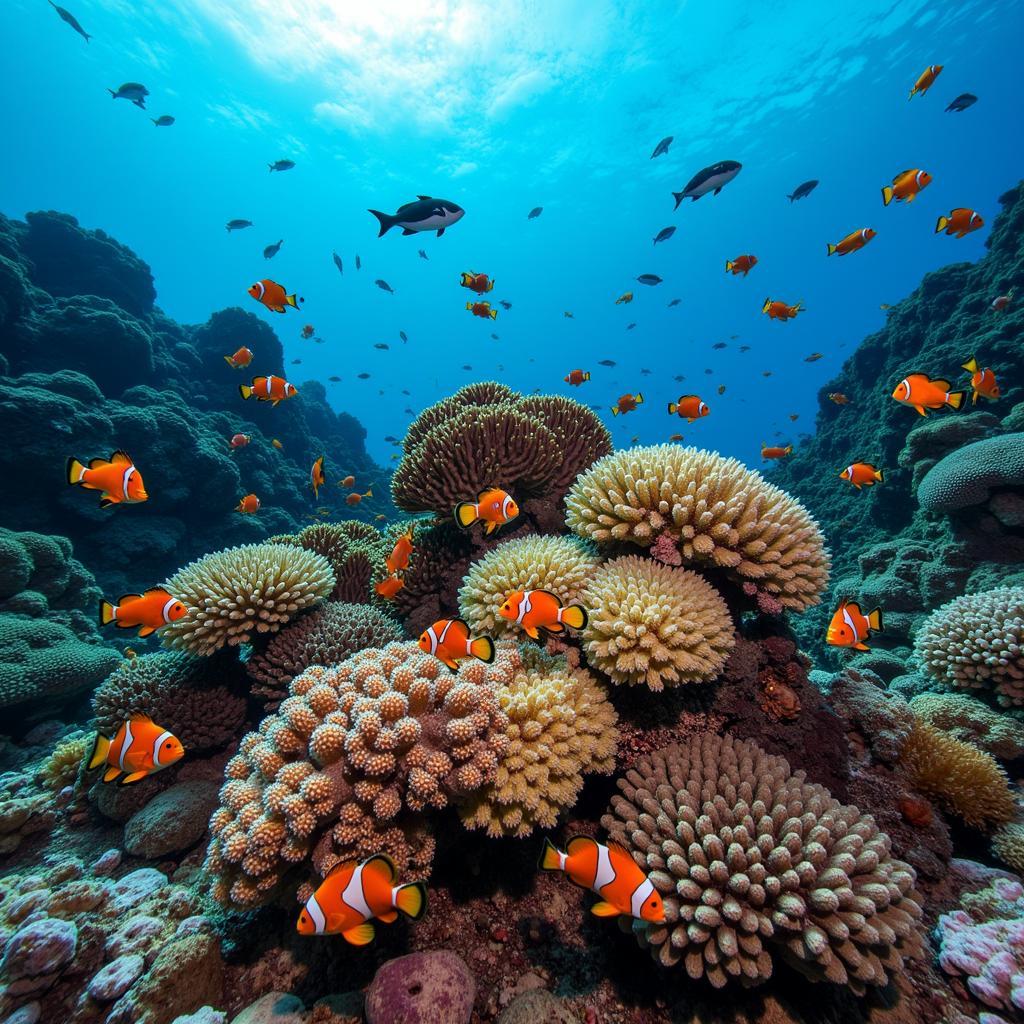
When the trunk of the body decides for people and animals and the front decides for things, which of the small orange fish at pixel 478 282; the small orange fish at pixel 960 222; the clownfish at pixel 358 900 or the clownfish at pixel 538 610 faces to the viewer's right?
the small orange fish at pixel 960 222

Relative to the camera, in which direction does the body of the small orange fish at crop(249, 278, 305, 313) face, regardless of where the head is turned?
to the viewer's left

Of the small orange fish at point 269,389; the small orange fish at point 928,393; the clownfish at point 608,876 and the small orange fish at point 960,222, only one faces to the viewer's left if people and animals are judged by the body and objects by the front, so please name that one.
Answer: the small orange fish at point 928,393

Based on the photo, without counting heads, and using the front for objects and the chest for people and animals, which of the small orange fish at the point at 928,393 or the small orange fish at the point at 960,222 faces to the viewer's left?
the small orange fish at the point at 928,393

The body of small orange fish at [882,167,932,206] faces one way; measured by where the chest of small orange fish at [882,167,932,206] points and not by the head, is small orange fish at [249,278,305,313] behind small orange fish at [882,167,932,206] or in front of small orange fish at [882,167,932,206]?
behind

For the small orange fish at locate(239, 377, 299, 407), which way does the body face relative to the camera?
to the viewer's right

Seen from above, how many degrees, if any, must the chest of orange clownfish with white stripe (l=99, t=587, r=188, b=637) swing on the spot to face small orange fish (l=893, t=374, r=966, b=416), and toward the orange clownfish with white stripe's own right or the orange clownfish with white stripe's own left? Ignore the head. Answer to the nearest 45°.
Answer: approximately 45° to the orange clownfish with white stripe's own right

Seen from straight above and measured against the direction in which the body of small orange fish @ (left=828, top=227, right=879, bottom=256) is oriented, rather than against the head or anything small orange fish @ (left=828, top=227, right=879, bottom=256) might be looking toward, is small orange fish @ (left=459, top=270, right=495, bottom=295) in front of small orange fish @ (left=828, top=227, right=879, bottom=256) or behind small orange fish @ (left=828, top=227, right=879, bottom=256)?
behind

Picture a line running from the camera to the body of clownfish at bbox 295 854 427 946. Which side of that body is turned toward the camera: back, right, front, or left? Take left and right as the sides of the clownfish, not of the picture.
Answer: left

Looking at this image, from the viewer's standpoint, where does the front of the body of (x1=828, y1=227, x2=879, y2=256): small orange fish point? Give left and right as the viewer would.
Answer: facing to the right of the viewer

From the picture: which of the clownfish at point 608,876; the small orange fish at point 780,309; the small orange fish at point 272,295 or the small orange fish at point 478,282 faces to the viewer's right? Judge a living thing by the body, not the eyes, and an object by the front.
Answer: the clownfish

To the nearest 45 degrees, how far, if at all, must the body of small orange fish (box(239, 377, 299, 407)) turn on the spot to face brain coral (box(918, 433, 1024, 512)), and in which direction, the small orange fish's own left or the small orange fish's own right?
approximately 45° to the small orange fish's own right

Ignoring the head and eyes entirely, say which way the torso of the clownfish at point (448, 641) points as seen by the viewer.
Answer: to the viewer's left

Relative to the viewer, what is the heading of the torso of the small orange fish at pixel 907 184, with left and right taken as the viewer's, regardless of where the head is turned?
facing to the right of the viewer
